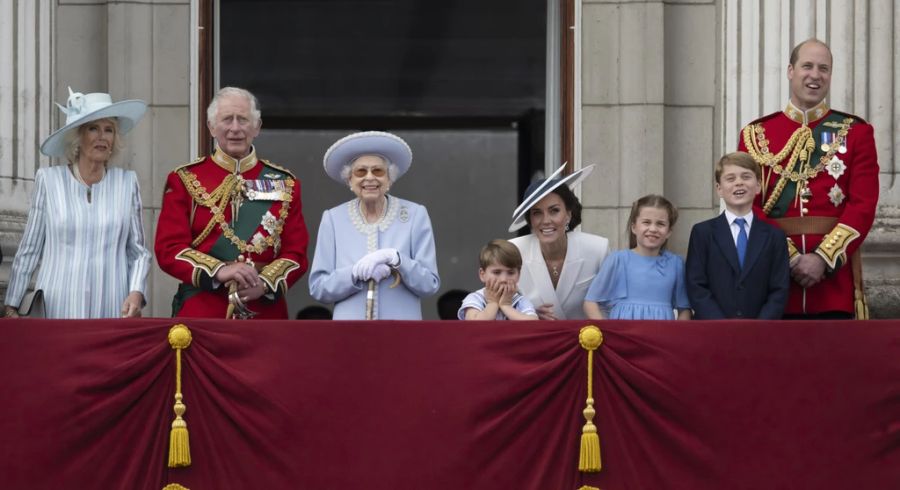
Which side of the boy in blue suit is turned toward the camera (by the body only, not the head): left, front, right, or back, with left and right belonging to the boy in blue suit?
front

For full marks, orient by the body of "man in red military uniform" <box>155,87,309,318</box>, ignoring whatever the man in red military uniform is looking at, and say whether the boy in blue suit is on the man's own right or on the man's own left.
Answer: on the man's own left

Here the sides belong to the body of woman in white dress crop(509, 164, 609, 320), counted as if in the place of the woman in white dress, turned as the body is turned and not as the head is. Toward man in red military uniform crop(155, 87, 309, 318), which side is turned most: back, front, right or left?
right

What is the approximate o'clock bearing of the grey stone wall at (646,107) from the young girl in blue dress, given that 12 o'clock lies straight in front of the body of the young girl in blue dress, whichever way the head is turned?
The grey stone wall is roughly at 6 o'clock from the young girl in blue dress.

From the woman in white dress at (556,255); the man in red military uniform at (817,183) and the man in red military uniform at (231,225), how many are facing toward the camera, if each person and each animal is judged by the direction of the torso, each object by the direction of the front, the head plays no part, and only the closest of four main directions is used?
3

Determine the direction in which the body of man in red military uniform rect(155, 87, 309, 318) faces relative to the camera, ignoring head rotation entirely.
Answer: toward the camera

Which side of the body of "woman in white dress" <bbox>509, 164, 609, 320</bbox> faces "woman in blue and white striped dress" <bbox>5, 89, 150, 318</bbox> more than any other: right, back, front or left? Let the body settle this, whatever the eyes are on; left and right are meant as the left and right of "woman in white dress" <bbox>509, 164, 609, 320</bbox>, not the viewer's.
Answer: right

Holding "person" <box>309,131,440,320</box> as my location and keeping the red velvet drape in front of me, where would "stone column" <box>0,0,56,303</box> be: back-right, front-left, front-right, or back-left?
back-right

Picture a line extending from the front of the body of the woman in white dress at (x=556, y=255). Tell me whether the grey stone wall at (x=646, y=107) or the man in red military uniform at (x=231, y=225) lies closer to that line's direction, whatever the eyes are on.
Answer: the man in red military uniform

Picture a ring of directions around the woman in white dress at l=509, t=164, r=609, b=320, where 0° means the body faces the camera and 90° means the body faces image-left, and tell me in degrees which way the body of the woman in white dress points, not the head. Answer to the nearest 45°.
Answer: approximately 0°
